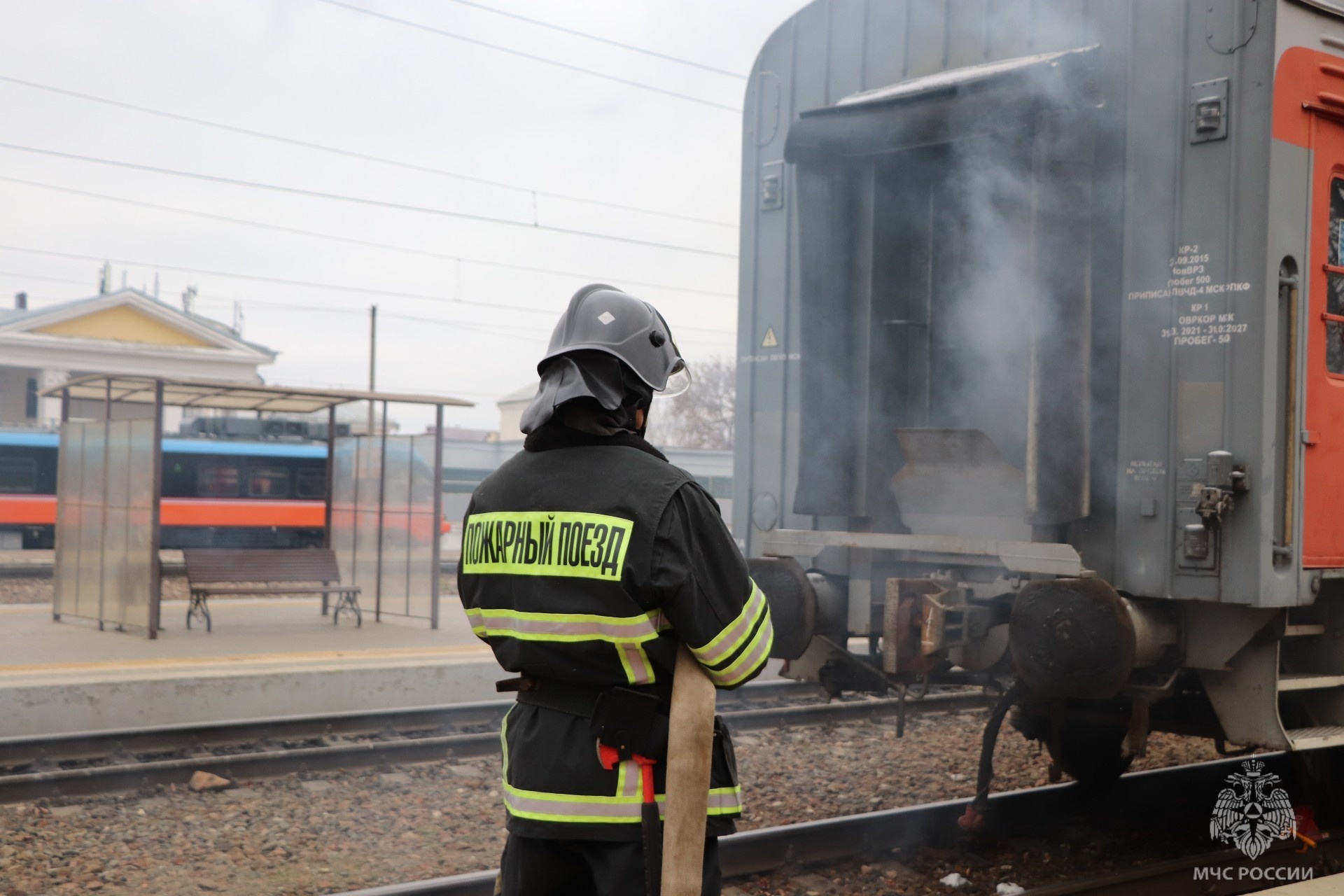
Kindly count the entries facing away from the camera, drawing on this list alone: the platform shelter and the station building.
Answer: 0

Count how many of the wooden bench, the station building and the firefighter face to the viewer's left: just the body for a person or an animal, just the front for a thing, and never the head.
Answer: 0

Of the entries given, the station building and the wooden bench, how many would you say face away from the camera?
0

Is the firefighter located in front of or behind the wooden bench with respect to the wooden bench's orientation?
in front

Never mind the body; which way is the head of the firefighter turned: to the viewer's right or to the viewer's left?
to the viewer's right

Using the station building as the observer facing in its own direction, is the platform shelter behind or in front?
in front

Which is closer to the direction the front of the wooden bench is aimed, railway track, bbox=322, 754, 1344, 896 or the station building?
the railway track

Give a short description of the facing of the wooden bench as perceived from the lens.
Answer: facing the viewer and to the right of the viewer

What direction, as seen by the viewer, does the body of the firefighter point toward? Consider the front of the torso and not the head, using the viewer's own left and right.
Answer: facing away from the viewer and to the right of the viewer

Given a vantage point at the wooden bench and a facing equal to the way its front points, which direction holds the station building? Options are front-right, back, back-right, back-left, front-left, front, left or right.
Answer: back-left

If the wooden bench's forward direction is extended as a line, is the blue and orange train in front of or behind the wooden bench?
behind

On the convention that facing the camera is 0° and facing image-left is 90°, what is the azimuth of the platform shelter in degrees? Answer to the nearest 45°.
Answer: approximately 315°
